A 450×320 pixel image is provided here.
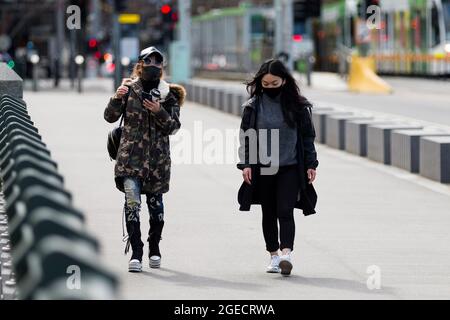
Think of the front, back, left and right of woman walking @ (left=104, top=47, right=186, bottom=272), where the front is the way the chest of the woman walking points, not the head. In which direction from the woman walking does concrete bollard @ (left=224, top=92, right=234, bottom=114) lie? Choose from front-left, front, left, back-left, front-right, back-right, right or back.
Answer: back

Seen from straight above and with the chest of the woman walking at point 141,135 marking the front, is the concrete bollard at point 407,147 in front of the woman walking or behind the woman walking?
behind

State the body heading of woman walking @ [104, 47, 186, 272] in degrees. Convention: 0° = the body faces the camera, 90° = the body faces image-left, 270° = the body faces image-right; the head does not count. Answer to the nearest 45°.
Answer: approximately 0°

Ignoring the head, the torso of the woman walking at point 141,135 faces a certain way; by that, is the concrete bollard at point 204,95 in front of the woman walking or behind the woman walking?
behind

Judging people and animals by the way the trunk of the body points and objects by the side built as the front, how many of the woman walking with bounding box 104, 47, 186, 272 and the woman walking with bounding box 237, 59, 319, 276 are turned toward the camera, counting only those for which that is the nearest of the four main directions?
2

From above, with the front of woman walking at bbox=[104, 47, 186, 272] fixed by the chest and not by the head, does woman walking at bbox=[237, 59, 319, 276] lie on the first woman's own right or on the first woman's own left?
on the first woman's own left

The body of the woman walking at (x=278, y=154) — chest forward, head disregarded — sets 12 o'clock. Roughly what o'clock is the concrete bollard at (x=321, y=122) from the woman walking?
The concrete bollard is roughly at 6 o'clock from the woman walking.

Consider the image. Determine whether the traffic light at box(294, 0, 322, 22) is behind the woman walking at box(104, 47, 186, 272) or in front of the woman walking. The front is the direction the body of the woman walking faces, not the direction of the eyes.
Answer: behind

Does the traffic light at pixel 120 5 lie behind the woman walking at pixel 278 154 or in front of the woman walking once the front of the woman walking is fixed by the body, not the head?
behind

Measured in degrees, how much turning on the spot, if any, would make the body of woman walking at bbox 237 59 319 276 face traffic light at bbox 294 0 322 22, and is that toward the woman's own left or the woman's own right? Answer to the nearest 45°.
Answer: approximately 180°

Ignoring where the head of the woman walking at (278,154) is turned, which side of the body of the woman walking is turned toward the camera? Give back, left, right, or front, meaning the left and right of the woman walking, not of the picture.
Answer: front
